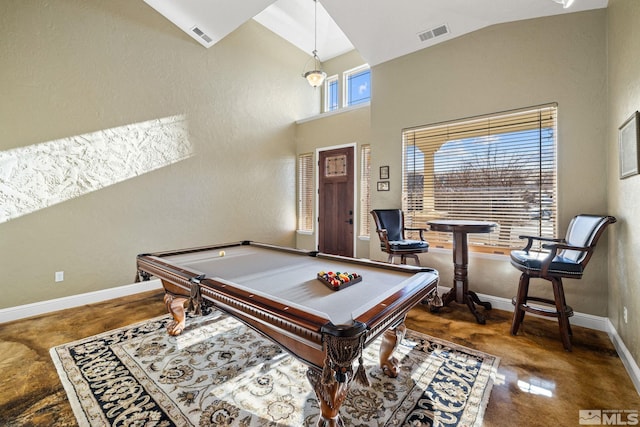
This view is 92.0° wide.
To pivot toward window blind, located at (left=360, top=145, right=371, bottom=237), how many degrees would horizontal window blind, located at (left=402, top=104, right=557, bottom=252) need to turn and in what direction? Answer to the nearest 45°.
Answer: approximately 90° to its right

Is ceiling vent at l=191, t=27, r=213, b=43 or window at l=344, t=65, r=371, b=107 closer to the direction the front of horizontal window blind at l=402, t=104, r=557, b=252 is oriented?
the ceiling vent

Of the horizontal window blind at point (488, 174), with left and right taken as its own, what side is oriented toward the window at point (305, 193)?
right

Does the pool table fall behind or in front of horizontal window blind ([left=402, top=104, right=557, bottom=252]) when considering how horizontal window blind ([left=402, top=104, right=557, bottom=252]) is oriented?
in front

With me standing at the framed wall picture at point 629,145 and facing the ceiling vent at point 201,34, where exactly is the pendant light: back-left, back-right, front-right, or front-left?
front-right

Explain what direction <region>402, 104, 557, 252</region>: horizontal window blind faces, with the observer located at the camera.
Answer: facing the viewer and to the left of the viewer

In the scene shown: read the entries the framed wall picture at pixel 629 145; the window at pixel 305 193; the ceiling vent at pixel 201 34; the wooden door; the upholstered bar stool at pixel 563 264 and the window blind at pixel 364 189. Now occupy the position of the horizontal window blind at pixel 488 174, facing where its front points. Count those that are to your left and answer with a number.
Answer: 2

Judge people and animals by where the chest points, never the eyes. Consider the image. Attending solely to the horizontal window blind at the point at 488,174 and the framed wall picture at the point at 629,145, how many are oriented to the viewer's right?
0

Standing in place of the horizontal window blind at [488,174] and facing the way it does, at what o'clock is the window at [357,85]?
The window is roughly at 3 o'clock from the horizontal window blind.

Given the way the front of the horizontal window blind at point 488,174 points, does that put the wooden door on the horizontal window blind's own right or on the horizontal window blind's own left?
on the horizontal window blind's own right

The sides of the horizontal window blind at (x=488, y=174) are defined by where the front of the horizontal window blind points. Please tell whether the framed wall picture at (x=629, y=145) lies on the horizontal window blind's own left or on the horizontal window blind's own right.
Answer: on the horizontal window blind's own left

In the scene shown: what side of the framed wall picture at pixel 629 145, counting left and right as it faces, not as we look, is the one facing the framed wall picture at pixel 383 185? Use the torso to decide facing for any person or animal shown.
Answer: front

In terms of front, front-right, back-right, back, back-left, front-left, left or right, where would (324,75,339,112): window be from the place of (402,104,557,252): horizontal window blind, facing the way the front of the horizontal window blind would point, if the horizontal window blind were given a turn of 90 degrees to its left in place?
back

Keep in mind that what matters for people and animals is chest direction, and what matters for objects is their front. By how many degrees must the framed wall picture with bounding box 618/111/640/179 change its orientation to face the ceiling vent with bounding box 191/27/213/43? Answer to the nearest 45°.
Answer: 0° — it already faces it

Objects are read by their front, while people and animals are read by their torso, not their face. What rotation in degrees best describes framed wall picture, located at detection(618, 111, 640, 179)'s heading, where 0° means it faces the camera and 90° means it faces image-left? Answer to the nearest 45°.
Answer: approximately 90°

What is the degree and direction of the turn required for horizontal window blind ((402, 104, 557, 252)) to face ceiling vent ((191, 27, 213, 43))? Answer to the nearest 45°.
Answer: approximately 45° to its right

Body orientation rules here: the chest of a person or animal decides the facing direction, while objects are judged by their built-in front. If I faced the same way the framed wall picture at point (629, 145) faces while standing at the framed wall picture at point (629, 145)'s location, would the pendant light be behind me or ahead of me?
ahead
